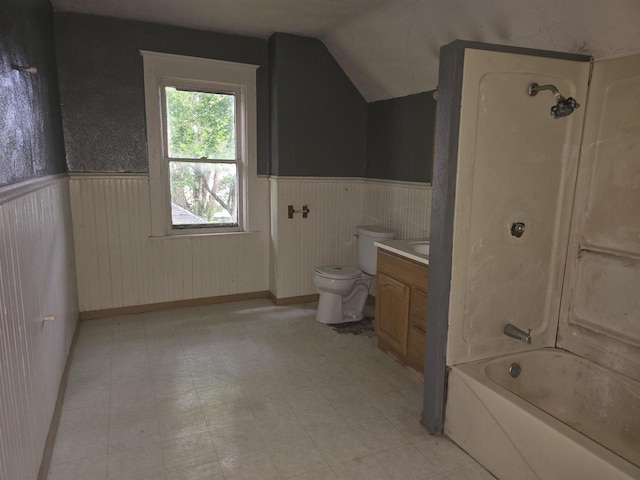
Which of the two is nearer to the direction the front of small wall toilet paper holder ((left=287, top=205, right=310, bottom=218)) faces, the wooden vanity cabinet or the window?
the wooden vanity cabinet

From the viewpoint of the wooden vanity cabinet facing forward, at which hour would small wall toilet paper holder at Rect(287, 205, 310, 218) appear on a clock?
The small wall toilet paper holder is roughly at 3 o'clock from the wooden vanity cabinet.

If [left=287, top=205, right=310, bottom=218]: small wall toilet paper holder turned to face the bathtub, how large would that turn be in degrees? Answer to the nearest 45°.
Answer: approximately 45° to its left

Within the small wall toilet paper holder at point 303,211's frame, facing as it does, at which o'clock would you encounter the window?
The window is roughly at 3 o'clock from the small wall toilet paper holder.

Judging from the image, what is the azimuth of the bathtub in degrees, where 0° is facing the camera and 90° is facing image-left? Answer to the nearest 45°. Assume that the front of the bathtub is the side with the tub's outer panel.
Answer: approximately 45°
